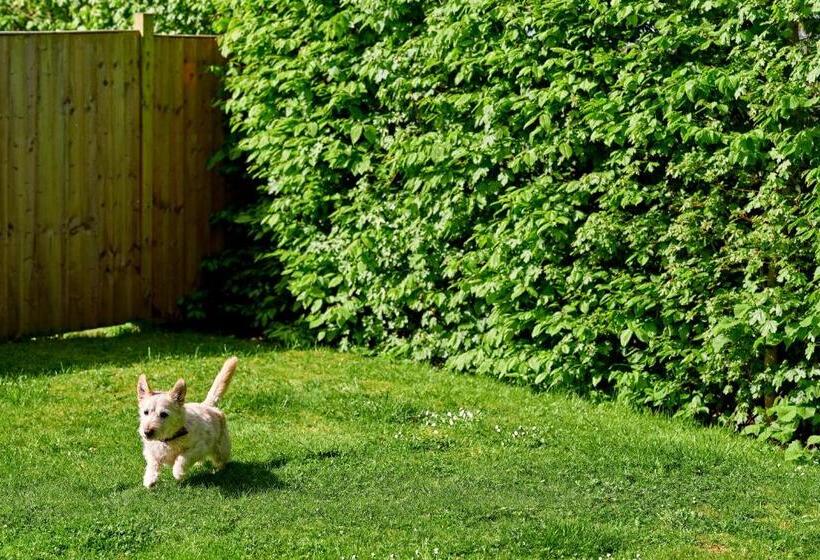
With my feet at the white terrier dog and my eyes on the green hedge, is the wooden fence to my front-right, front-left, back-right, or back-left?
front-left

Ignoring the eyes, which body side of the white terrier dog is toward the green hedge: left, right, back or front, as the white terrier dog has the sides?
back

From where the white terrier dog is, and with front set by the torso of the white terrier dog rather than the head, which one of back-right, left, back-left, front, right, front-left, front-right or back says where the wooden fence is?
back-right

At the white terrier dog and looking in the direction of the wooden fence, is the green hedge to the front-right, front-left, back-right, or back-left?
front-right

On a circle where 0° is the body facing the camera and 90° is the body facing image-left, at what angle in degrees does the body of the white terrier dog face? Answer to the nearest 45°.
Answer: approximately 45°
